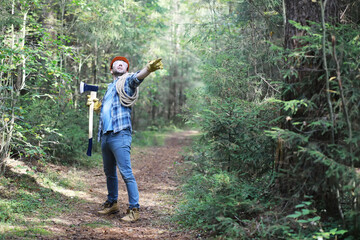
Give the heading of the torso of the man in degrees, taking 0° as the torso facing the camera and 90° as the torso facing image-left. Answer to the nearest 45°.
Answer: approximately 45°

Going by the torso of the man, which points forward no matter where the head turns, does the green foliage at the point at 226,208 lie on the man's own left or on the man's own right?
on the man's own left
